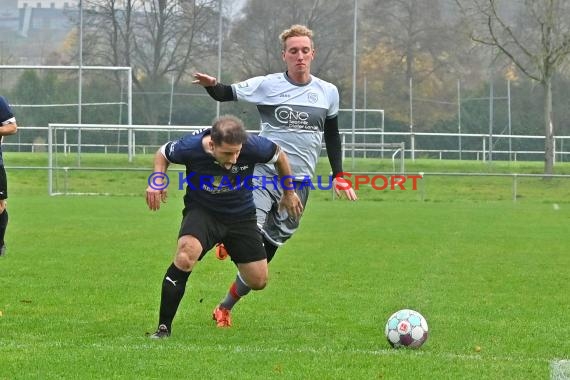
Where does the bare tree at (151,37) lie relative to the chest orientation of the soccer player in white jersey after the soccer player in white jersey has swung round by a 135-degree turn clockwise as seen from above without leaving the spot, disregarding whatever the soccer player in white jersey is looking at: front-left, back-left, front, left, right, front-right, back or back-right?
front-right

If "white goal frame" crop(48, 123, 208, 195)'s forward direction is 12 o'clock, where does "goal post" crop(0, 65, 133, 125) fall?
The goal post is roughly at 6 o'clock from the white goal frame.

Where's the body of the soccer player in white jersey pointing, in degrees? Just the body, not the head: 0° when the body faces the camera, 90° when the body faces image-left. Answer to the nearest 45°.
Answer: approximately 0°

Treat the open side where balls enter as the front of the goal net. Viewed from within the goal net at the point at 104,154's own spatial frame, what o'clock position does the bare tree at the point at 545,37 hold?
The bare tree is roughly at 9 o'clock from the goal net.

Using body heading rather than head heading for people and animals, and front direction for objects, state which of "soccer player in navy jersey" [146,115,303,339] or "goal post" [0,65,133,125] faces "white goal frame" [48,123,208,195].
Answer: the goal post

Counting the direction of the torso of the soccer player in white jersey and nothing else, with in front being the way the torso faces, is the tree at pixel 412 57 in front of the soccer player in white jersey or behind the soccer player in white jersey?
behind

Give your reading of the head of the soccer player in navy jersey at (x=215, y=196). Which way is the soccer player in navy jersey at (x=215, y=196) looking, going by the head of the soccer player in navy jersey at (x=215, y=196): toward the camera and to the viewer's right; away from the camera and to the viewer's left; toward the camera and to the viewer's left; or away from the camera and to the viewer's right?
toward the camera and to the viewer's right

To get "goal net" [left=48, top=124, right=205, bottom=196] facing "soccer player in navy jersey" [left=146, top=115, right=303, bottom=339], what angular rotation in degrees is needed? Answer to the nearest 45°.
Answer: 0° — it already faces them

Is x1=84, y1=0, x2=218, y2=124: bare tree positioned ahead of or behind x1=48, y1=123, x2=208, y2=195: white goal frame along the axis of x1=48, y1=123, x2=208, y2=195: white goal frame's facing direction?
behind

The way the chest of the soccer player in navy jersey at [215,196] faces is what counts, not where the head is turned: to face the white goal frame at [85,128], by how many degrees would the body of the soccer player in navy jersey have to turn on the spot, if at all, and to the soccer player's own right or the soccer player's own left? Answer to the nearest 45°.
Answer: approximately 180°
